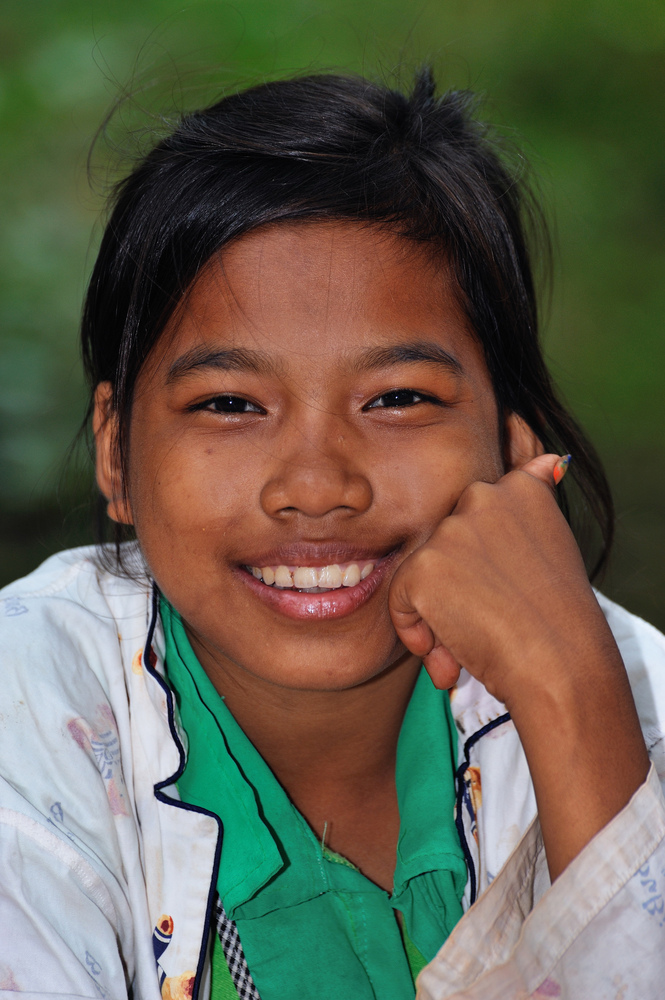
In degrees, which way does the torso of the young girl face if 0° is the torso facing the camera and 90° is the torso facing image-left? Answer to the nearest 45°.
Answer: approximately 0°
